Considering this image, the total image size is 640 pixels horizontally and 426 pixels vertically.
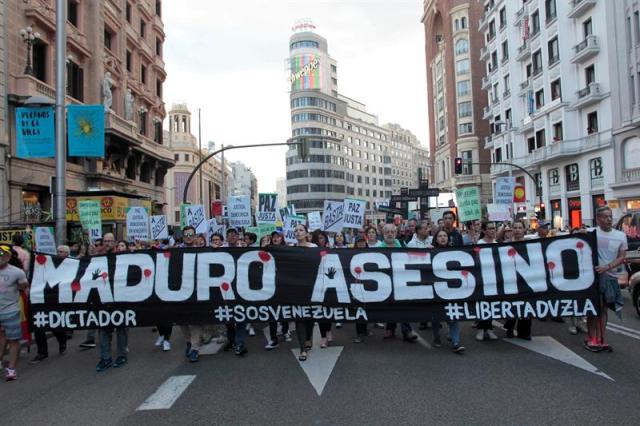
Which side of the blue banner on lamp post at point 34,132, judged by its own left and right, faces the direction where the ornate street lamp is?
back

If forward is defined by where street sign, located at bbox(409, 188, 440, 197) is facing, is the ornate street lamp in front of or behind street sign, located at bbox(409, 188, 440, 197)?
in front

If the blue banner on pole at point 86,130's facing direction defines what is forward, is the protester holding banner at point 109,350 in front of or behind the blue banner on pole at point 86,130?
in front

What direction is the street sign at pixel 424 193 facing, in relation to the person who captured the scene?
facing the viewer

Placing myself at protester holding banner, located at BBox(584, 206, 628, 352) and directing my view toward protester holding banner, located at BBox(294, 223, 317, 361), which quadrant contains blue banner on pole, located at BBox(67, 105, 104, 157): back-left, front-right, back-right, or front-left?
front-right

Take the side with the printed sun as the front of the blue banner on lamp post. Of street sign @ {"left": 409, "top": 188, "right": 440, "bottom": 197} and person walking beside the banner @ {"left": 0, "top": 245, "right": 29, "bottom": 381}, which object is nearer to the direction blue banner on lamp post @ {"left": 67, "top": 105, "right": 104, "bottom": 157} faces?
the person walking beside the banner

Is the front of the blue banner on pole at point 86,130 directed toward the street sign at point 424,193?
no

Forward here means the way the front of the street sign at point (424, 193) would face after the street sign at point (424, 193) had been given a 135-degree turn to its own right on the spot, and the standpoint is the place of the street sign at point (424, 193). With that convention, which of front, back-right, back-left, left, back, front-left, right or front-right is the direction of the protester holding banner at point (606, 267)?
back-left

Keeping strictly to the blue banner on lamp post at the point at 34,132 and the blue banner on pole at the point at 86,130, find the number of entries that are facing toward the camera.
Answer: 2

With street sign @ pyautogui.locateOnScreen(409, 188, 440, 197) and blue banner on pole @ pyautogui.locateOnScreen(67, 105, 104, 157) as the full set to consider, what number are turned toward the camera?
2

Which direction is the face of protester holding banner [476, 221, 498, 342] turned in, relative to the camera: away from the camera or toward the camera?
toward the camera

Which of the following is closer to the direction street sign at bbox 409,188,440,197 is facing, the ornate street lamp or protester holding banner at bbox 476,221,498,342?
the protester holding banner

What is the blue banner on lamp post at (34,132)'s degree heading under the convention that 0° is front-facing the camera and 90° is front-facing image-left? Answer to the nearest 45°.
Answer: approximately 0°

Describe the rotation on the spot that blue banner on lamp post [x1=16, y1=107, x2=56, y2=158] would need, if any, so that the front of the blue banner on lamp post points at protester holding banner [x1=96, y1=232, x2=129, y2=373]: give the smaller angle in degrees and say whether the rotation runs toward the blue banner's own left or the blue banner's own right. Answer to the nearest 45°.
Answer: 0° — it already faces them

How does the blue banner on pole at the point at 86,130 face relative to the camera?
toward the camera

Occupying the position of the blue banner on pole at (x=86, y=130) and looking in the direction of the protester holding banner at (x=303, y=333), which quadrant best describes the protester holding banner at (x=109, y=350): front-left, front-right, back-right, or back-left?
front-right
